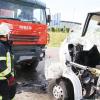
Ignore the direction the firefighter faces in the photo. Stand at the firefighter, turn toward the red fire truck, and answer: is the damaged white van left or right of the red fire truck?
right

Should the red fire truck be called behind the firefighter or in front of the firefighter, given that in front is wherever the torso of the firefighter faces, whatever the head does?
behind
